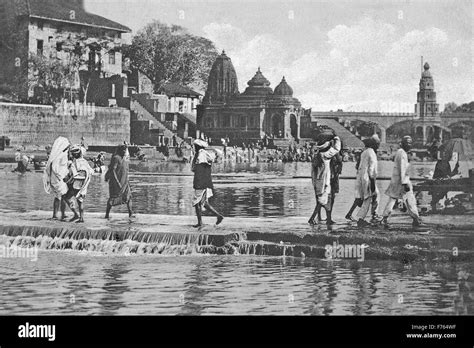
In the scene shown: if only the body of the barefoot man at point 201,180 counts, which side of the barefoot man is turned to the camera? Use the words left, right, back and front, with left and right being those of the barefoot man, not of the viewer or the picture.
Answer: left

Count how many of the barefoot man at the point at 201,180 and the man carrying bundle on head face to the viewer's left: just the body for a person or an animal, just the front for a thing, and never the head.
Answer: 1

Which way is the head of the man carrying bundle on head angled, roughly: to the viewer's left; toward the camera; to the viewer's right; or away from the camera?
to the viewer's left

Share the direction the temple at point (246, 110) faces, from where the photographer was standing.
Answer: facing the viewer and to the right of the viewer
